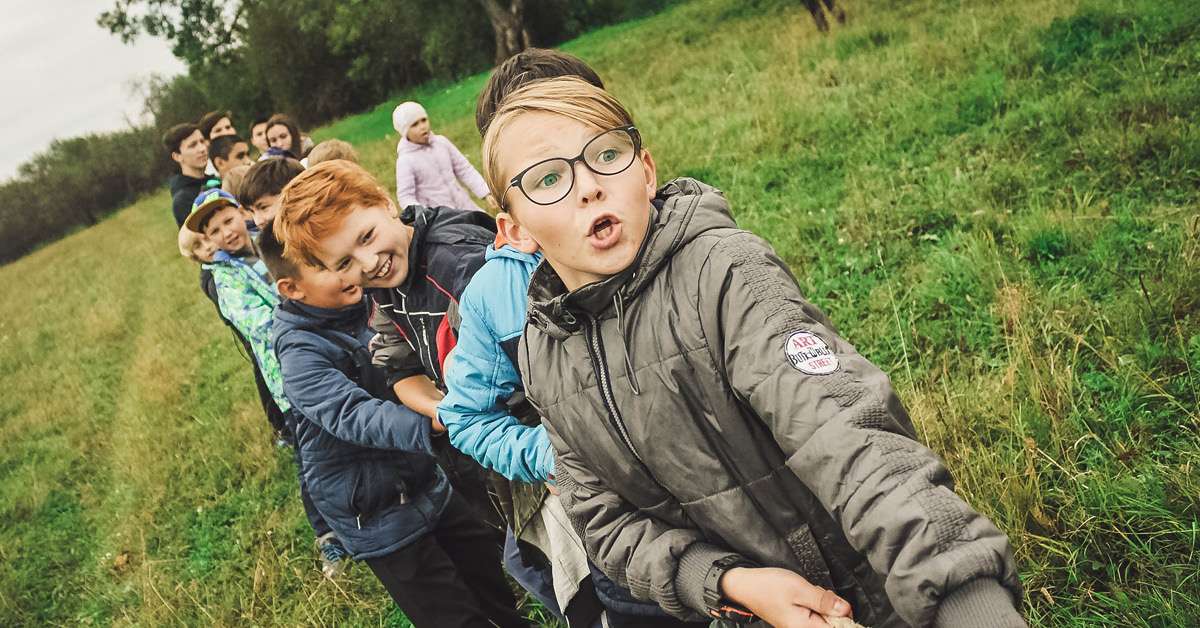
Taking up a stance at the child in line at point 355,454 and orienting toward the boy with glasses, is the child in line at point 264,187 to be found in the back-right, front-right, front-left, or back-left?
back-left

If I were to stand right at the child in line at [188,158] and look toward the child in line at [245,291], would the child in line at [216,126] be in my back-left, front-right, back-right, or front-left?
back-left

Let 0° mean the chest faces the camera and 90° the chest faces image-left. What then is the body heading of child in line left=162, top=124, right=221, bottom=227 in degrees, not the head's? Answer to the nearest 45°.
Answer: approximately 315°

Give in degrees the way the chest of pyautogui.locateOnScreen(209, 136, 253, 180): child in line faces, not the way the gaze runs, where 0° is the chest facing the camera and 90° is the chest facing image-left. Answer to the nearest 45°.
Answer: approximately 315°

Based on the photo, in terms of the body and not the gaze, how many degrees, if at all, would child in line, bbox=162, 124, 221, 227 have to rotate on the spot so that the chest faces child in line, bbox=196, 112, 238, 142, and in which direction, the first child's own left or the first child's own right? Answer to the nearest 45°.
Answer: approximately 90° to the first child's own left

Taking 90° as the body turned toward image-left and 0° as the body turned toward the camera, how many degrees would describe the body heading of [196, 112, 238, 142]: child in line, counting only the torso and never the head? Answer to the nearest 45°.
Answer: approximately 315°
